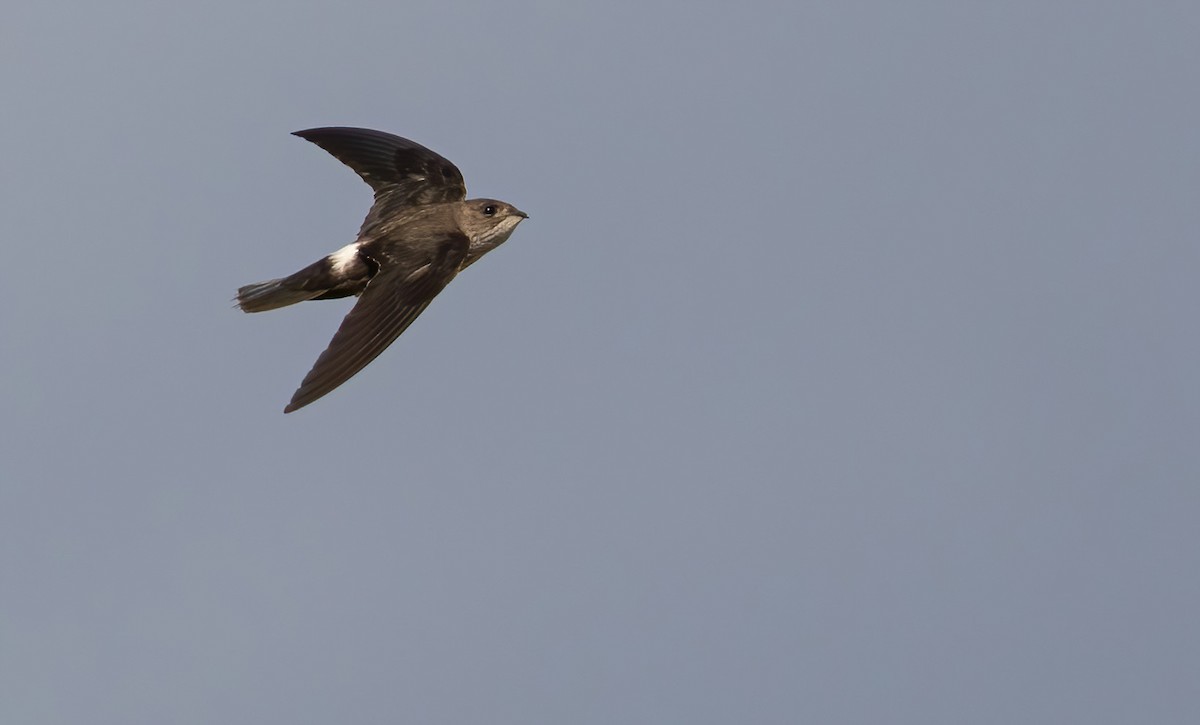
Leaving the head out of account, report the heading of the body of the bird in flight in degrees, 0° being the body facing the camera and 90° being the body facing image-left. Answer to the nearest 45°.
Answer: approximately 270°
